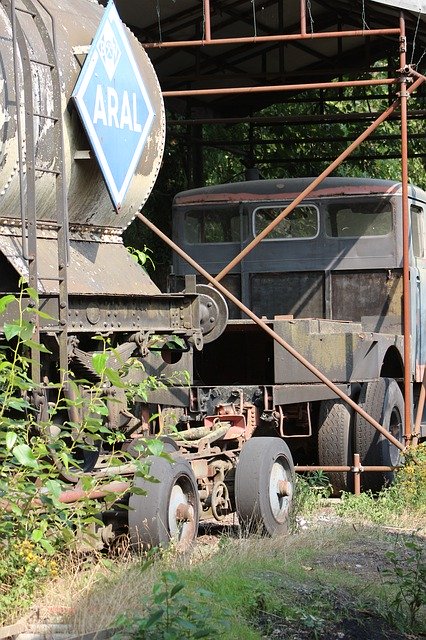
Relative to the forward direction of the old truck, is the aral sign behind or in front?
behind

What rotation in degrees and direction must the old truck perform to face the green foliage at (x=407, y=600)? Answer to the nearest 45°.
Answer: approximately 180°

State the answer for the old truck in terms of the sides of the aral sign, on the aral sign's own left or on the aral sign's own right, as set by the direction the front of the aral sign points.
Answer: on the aral sign's own left

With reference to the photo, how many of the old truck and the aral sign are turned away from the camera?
1

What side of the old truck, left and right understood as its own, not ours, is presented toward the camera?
back

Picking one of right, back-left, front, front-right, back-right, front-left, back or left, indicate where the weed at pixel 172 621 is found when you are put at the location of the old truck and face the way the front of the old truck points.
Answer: back

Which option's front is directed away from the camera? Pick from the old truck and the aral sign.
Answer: the old truck

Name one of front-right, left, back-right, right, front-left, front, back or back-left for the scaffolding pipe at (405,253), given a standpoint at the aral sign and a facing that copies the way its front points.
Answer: left
